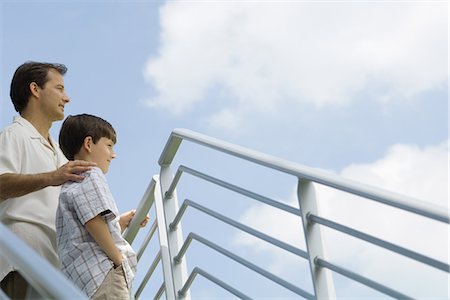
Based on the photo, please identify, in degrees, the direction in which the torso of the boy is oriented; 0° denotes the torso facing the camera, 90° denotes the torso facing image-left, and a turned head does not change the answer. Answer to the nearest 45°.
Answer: approximately 270°

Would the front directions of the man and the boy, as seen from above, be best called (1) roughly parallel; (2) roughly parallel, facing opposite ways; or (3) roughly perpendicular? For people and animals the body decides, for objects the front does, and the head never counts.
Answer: roughly parallel

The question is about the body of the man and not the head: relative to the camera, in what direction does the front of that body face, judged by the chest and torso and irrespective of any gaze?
to the viewer's right

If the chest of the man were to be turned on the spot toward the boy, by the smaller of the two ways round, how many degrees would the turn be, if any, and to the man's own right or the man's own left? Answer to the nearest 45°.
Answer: approximately 45° to the man's own right

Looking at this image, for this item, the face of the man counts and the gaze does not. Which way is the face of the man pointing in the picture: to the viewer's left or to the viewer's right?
to the viewer's right

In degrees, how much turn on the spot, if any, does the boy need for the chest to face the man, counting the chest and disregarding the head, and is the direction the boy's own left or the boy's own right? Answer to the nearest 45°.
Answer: approximately 135° to the boy's own left

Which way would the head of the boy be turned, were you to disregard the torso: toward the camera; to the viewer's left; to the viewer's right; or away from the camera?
to the viewer's right
